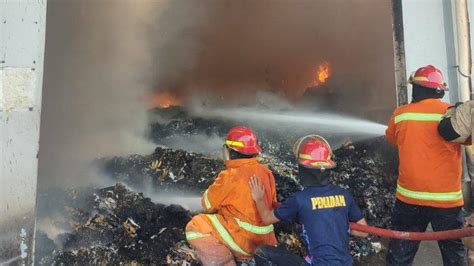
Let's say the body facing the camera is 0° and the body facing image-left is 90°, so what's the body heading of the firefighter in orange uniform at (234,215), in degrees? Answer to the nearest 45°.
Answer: approximately 135°

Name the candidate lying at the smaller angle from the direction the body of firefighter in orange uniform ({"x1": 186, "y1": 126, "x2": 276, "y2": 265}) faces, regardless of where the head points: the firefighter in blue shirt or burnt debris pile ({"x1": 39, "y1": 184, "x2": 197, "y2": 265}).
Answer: the burnt debris pile

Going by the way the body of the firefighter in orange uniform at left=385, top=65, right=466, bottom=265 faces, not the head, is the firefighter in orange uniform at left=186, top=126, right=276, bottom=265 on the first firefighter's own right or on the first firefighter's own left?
on the first firefighter's own left

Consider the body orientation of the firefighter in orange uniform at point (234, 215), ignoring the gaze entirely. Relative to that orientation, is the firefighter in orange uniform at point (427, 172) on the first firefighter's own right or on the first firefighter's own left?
on the first firefighter's own right

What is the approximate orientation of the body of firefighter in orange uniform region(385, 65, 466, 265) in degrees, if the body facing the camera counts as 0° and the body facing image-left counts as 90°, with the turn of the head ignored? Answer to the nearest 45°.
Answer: approximately 180°

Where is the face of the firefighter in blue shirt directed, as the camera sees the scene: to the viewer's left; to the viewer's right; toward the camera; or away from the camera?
away from the camera
